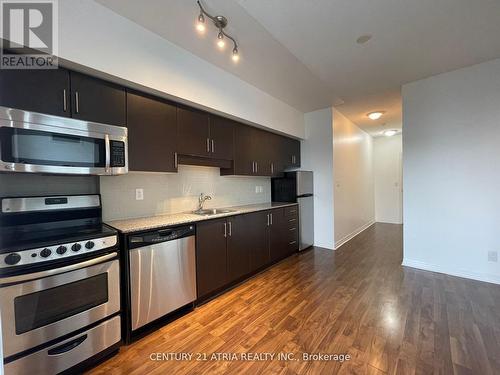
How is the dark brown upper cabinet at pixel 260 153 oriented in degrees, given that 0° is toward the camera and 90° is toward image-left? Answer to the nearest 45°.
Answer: approximately 315°

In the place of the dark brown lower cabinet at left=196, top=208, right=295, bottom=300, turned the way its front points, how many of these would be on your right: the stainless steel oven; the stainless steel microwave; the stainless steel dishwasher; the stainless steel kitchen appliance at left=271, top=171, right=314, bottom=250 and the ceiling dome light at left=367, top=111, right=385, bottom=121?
3

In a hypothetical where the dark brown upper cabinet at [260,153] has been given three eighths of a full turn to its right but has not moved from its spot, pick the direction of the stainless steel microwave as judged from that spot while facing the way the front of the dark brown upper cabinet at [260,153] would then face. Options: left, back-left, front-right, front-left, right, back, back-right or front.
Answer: front-left

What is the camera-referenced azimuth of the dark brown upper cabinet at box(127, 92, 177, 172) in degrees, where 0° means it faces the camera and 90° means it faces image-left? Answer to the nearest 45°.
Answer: approximately 315°

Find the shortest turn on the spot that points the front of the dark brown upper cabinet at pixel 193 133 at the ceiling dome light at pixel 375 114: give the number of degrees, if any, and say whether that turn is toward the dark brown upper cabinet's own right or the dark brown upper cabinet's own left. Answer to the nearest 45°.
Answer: approximately 45° to the dark brown upper cabinet's own left

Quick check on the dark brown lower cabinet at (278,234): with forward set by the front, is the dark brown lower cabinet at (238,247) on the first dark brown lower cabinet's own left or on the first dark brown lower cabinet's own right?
on the first dark brown lower cabinet's own right

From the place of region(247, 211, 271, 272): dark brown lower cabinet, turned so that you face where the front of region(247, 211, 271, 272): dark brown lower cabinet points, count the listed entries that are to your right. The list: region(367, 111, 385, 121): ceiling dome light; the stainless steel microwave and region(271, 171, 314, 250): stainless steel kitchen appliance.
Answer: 1

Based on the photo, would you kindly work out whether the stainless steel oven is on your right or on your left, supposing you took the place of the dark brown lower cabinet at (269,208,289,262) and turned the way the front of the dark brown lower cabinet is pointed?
on your right

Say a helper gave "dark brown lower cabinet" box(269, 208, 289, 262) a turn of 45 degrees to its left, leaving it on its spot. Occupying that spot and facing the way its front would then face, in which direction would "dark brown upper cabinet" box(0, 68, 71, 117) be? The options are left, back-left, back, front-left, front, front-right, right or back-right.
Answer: back-right

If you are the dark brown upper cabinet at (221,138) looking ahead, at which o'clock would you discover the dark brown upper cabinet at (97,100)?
the dark brown upper cabinet at (97,100) is roughly at 3 o'clock from the dark brown upper cabinet at (221,138).

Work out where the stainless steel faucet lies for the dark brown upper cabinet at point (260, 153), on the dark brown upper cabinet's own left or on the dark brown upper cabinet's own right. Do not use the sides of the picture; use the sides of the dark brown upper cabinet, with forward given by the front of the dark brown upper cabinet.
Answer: on the dark brown upper cabinet's own right
